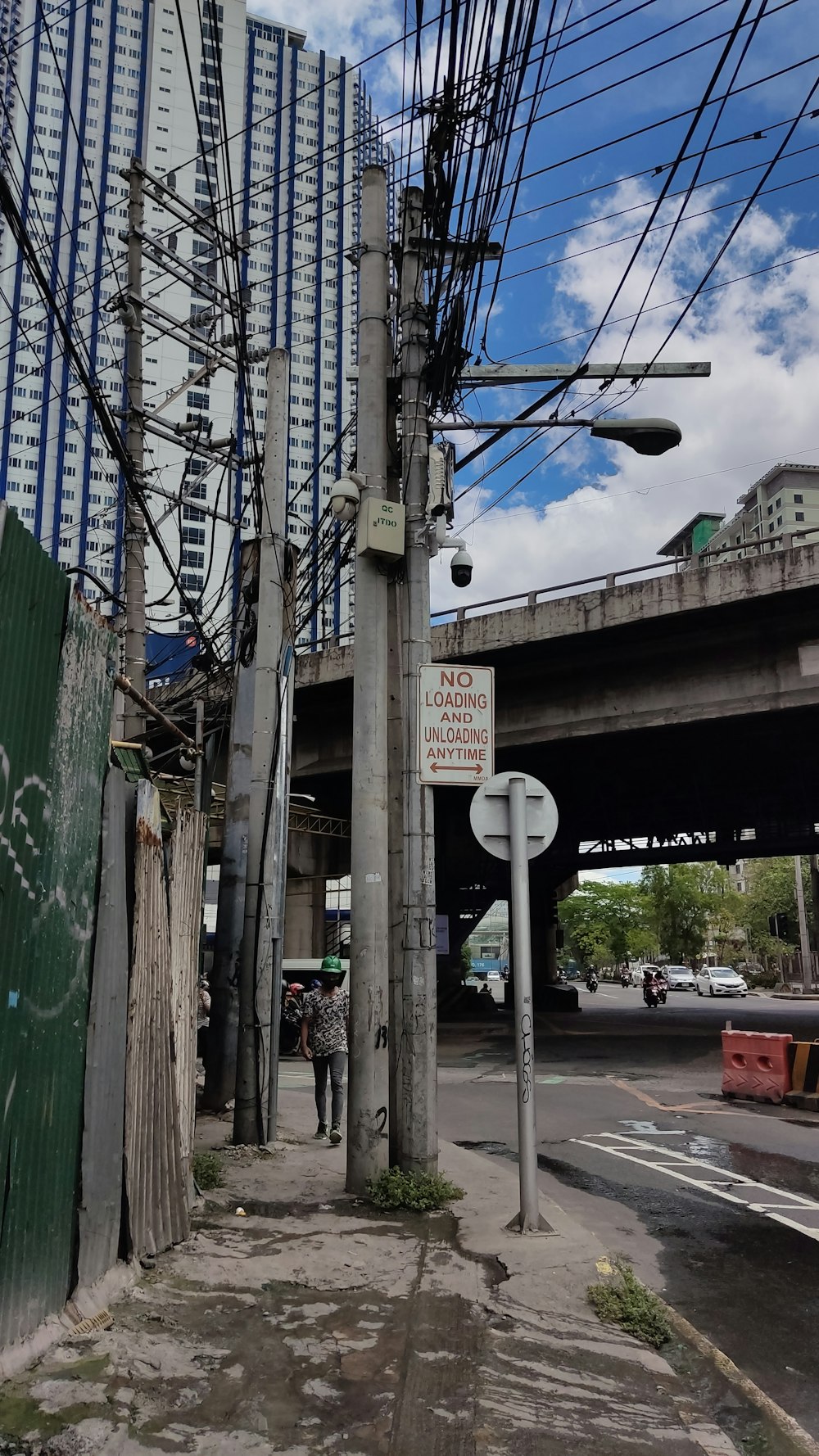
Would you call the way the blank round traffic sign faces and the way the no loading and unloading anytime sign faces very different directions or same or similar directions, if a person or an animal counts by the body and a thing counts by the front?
very different directions

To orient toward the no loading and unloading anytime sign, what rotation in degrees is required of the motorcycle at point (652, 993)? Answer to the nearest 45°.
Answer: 0° — it already faces it

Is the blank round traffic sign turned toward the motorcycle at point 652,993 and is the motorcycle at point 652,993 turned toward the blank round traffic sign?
yes

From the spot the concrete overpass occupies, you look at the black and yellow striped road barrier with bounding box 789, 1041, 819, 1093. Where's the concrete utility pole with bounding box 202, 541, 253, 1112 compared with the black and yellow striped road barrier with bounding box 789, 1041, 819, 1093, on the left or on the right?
right

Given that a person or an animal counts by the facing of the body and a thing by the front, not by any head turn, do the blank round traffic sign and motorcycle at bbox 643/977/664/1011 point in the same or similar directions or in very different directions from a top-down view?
very different directions

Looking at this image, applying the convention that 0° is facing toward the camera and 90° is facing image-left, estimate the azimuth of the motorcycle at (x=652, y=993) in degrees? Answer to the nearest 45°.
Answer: approximately 0°

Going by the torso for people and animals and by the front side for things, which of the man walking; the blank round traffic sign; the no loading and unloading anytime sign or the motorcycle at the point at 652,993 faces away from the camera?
the blank round traffic sign

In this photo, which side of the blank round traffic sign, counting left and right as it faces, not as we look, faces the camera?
back

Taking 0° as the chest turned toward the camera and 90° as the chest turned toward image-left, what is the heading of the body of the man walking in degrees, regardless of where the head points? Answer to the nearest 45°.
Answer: approximately 0°
